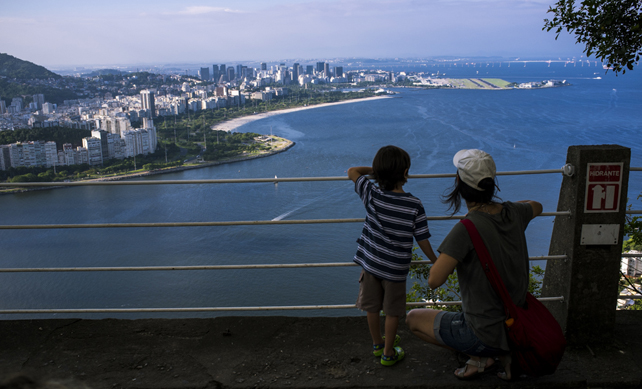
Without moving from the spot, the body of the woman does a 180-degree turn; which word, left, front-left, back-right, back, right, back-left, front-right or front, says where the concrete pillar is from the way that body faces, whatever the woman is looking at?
left

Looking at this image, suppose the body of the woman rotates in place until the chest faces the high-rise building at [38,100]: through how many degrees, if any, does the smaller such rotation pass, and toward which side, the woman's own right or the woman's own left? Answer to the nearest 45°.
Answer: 0° — they already face it

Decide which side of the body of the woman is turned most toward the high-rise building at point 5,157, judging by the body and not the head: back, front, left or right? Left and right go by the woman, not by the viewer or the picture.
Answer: front

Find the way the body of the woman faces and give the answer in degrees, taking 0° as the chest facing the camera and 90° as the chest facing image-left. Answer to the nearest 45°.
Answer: approximately 135°

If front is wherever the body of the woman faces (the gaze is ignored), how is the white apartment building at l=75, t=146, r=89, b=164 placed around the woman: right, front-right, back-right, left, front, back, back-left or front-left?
front

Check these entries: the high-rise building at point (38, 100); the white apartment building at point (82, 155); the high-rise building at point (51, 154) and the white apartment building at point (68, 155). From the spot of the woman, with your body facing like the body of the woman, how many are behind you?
0

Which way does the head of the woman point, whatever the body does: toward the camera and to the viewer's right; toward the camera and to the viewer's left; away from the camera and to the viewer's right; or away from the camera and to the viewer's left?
away from the camera and to the viewer's left

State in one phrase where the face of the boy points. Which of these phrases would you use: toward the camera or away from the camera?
away from the camera

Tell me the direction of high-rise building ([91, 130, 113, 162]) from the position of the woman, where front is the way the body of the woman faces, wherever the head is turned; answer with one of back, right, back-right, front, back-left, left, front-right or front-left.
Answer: front

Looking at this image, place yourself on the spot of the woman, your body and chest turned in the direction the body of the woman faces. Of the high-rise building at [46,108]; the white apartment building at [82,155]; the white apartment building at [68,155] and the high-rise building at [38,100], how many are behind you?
0

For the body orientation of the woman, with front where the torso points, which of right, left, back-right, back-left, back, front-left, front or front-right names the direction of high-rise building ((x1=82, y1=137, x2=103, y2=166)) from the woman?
front

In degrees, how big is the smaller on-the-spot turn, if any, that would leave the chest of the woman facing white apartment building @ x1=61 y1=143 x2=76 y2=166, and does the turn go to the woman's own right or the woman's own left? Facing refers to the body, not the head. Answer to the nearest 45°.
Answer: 0° — they already face it

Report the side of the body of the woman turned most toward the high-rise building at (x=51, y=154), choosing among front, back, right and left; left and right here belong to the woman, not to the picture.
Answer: front

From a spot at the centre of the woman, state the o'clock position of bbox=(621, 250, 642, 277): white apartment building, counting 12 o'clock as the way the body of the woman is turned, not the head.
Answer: The white apartment building is roughly at 2 o'clock from the woman.
